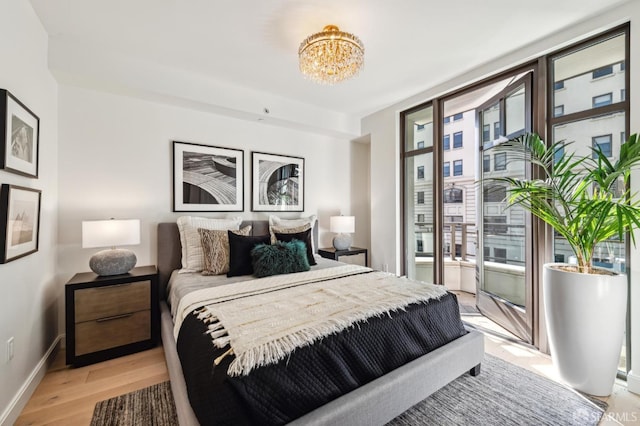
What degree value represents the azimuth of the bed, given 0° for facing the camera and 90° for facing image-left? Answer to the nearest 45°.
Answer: approximately 315°

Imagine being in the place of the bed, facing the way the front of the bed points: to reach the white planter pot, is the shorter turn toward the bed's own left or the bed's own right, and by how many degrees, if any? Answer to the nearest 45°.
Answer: approximately 45° to the bed's own left

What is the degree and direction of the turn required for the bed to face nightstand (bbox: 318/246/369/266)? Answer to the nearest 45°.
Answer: approximately 135° to its left

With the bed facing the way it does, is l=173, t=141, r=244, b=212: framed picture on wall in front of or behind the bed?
behind

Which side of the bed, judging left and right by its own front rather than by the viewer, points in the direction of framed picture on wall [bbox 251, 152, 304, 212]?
back

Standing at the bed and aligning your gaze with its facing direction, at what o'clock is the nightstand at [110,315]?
The nightstand is roughly at 5 o'clock from the bed.
